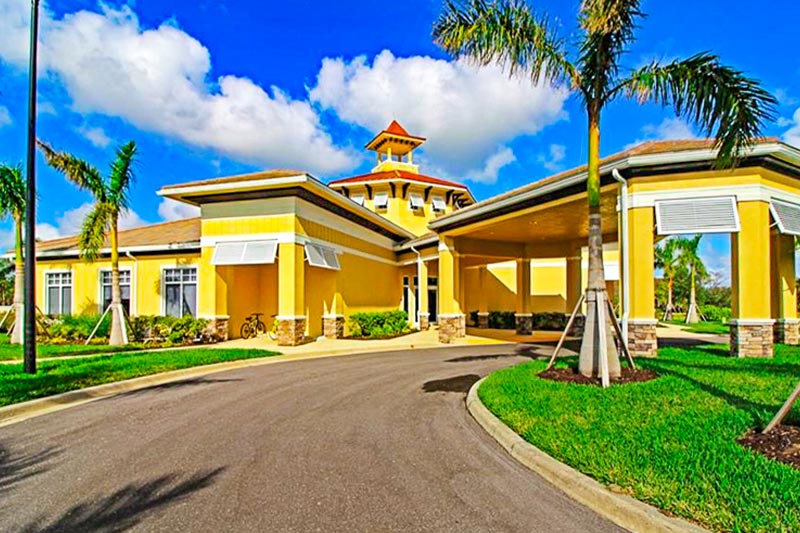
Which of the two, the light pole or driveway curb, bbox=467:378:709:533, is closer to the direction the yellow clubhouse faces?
the driveway curb

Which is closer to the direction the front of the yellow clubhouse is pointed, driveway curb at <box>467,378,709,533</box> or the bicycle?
the driveway curb

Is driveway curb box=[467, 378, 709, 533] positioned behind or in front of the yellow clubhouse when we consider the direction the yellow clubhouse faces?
in front

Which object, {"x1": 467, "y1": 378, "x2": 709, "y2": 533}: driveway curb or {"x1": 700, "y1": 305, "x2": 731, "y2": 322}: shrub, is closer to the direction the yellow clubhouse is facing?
the driveway curb

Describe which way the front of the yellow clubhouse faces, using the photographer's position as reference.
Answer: facing the viewer and to the right of the viewer

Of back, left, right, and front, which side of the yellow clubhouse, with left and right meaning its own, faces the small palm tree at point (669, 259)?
left

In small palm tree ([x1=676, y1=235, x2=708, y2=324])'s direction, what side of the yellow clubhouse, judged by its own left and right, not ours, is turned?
left

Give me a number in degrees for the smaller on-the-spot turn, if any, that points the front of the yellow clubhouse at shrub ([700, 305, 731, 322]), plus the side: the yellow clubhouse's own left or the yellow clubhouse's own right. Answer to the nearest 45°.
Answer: approximately 90° to the yellow clubhouse's own left
